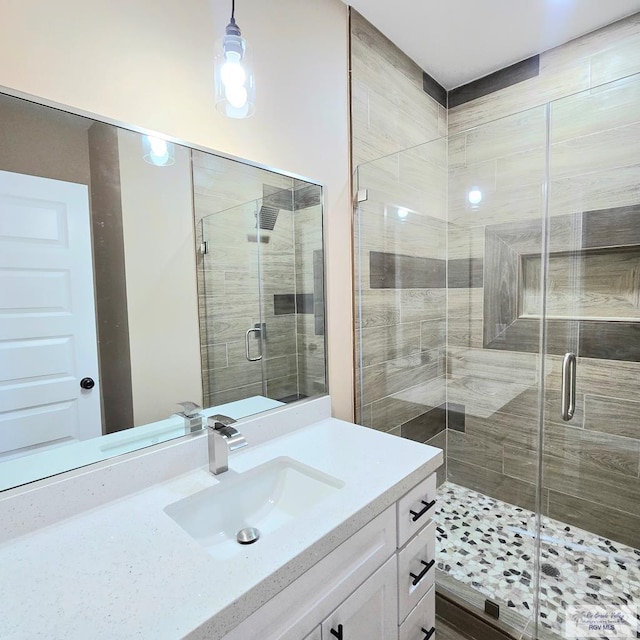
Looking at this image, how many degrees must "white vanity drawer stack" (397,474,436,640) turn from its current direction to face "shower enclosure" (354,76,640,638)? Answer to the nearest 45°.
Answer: approximately 90° to its left

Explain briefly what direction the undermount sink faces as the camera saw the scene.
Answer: facing the viewer and to the right of the viewer

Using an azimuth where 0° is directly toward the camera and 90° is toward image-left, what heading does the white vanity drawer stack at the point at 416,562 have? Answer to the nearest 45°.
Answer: approximately 315°

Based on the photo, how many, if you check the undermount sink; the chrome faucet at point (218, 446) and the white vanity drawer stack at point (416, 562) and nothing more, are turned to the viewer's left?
0

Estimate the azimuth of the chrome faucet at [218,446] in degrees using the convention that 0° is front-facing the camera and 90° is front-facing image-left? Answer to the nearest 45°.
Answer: approximately 315°
